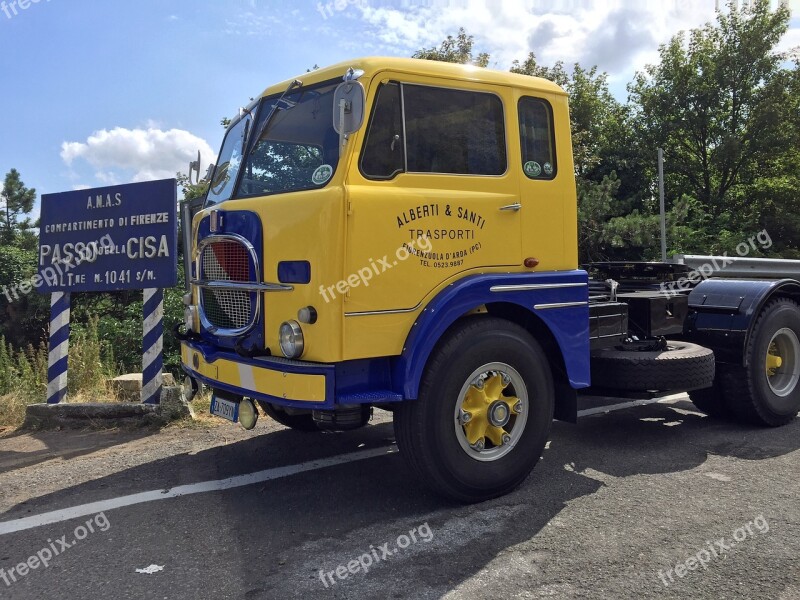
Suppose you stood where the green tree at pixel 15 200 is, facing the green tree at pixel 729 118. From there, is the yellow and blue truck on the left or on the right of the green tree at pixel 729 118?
right

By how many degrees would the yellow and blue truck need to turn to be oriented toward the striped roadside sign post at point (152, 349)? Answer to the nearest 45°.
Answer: approximately 90° to its right

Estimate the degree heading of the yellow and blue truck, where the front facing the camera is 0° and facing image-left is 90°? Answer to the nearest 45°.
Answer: approximately 45°

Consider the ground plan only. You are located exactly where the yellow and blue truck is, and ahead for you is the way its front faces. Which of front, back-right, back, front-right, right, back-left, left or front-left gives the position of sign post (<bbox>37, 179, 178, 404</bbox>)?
right

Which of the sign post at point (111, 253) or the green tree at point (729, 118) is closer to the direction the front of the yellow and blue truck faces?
the sign post

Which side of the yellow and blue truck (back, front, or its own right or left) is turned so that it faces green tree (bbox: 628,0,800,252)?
back

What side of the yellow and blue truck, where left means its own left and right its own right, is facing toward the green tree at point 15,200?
right
